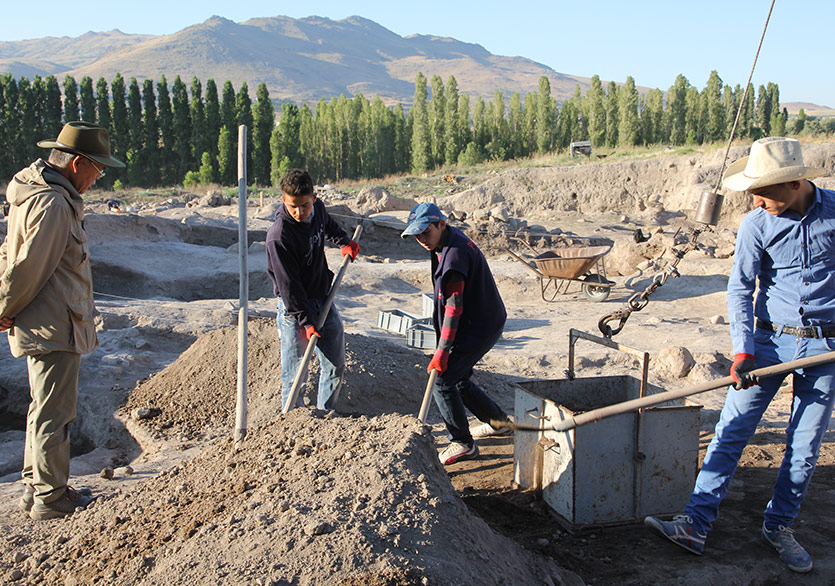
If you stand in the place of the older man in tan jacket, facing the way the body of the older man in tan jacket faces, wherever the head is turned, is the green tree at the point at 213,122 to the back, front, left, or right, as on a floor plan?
left

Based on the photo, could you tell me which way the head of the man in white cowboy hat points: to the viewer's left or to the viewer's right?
to the viewer's left

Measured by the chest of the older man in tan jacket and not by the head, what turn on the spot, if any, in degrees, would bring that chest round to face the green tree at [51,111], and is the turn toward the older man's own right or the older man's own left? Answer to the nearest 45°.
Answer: approximately 90° to the older man's own left

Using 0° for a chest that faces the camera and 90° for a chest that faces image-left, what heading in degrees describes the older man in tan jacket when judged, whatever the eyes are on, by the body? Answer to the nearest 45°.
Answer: approximately 270°

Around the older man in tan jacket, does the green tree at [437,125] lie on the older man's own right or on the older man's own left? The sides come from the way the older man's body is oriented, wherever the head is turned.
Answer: on the older man's own left

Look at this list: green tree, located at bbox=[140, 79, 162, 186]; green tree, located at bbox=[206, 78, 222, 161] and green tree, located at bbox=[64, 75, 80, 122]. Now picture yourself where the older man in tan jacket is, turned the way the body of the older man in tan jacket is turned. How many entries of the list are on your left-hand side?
3

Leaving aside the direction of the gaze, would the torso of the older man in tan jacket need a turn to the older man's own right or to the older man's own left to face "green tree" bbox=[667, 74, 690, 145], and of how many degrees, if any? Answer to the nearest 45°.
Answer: approximately 45° to the older man's own left

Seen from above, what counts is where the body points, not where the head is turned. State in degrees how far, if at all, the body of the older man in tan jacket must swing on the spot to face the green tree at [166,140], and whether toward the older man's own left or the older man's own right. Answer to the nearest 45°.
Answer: approximately 90° to the older man's own left

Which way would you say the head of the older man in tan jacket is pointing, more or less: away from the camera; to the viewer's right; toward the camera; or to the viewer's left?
to the viewer's right

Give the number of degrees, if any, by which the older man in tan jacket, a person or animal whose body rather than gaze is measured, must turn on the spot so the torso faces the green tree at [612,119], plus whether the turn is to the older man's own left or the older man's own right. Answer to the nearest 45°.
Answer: approximately 45° to the older man's own left
